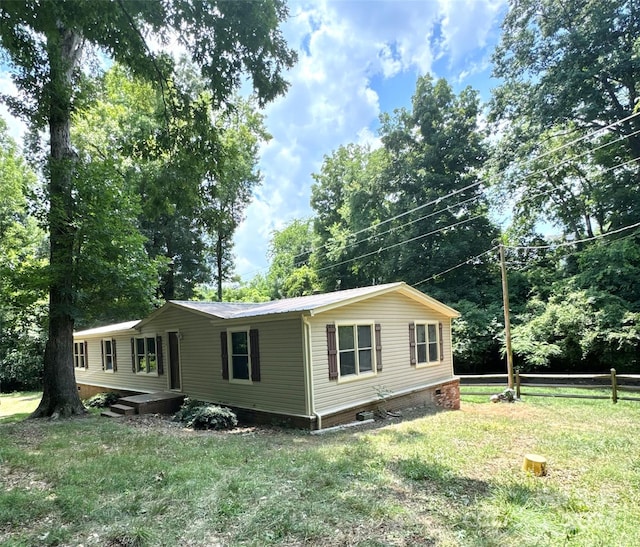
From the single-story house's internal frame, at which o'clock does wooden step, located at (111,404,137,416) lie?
The wooden step is roughly at 2 o'clock from the single-story house.

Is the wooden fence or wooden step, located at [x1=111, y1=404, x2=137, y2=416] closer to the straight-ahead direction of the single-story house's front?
the wooden step

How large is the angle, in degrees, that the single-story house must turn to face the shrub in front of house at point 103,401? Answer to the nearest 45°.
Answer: approximately 90° to its right

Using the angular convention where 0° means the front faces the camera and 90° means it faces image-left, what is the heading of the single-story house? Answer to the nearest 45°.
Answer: approximately 45°

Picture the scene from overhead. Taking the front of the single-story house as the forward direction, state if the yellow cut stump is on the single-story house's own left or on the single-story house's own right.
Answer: on the single-story house's own left
